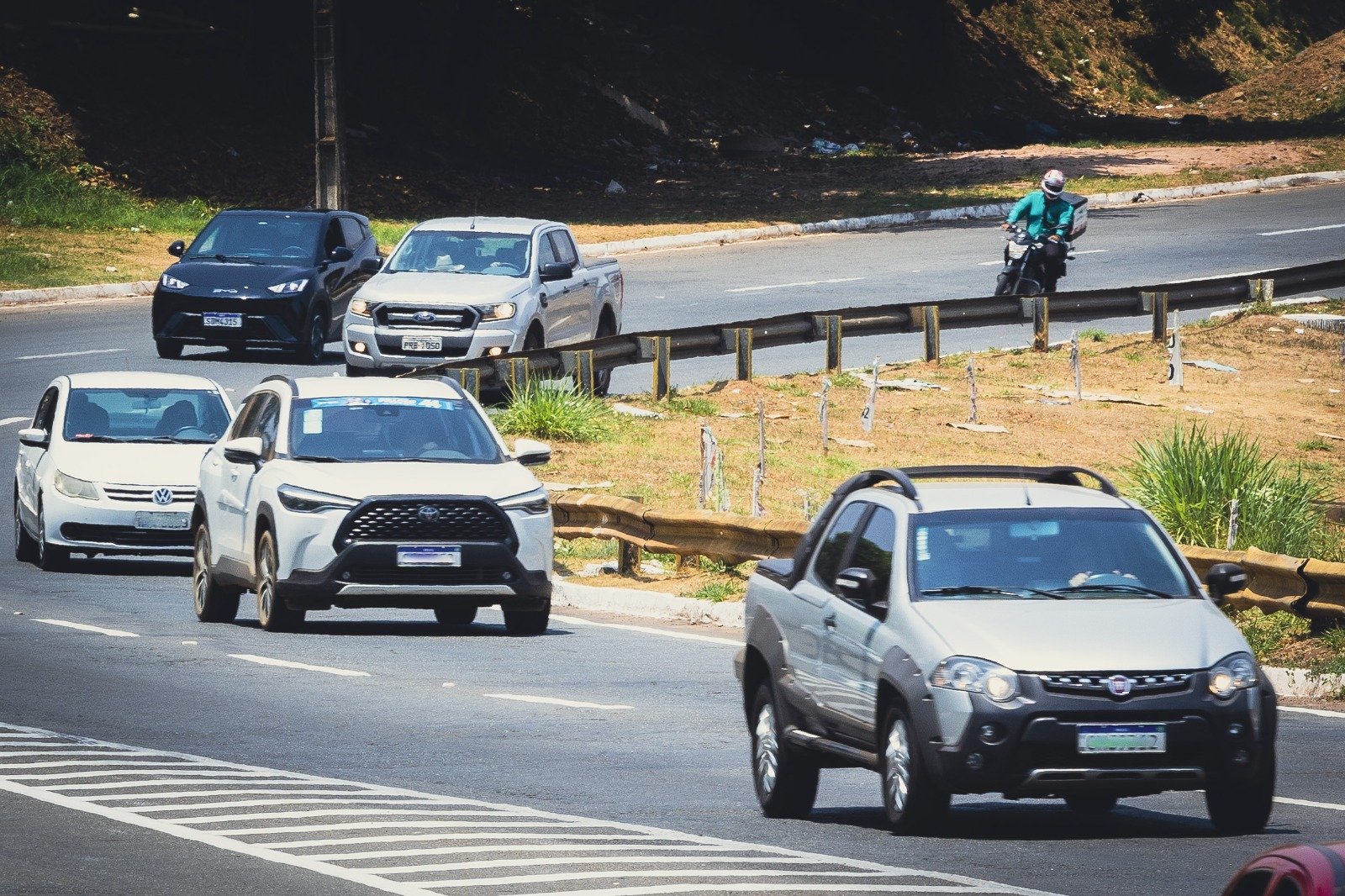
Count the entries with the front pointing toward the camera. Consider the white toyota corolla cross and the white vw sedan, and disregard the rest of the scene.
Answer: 2

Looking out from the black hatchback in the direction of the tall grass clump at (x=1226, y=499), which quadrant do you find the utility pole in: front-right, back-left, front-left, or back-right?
back-left

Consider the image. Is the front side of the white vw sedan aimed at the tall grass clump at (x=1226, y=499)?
no

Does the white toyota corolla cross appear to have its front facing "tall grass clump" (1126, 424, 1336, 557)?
no

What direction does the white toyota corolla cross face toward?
toward the camera

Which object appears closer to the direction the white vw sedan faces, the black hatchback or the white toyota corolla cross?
the white toyota corolla cross

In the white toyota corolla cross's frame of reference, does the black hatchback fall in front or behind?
behind

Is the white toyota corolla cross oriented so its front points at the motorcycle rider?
no

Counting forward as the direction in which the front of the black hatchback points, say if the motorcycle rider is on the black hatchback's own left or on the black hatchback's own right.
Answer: on the black hatchback's own left

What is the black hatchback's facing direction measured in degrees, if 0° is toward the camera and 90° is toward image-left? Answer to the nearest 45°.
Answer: approximately 45°

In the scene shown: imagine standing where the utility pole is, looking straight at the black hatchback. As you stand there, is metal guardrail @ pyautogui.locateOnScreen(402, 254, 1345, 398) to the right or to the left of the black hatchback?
left

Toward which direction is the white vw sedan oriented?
toward the camera

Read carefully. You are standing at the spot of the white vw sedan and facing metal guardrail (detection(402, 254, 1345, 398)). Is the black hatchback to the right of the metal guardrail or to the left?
left

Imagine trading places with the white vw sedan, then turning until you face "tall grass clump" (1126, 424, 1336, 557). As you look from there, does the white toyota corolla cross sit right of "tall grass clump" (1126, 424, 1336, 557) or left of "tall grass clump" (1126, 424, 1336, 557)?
right

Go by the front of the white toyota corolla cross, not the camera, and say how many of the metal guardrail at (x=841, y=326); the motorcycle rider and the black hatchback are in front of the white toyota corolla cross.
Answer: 0

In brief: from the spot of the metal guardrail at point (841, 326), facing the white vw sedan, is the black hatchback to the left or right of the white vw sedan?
right

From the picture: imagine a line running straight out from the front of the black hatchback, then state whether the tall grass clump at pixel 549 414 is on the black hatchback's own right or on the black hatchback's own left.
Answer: on the black hatchback's own left

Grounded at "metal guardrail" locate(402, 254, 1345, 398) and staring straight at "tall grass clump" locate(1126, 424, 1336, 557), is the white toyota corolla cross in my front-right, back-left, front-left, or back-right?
front-right

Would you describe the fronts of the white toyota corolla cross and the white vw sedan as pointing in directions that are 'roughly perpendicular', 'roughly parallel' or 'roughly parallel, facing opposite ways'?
roughly parallel
